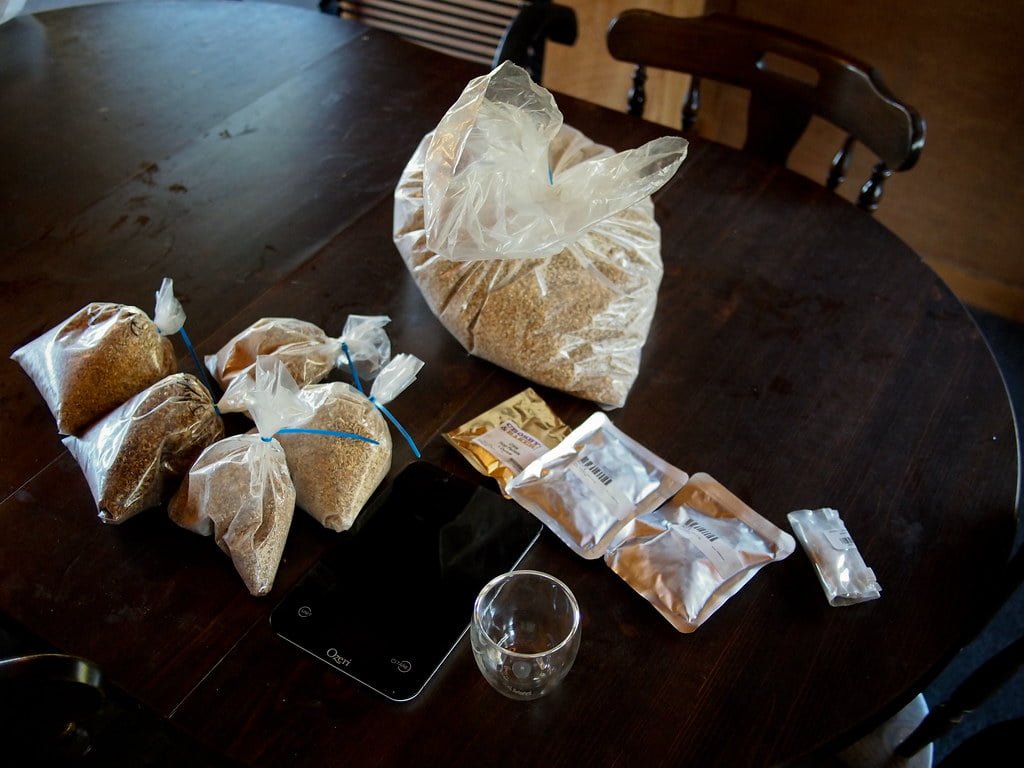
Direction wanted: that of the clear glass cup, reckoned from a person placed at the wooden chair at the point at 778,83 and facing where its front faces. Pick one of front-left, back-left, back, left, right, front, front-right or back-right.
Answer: front-left

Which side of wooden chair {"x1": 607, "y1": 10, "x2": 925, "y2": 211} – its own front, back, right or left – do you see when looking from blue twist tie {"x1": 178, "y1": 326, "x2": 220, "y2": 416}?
front

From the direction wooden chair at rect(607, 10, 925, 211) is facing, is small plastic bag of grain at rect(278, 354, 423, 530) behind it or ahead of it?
ahead

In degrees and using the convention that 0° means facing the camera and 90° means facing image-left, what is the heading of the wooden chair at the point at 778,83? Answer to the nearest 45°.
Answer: approximately 45°

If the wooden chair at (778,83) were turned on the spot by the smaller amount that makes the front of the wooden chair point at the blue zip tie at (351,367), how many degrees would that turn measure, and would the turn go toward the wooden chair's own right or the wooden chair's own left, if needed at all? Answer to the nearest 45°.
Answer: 0° — it already faces it

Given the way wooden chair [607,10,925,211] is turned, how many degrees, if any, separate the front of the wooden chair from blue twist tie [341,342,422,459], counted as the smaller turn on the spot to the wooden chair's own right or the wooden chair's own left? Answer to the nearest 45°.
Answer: approximately 45° to the wooden chair's own left

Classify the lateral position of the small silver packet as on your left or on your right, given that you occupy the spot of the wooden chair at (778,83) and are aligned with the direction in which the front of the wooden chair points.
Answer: on your left

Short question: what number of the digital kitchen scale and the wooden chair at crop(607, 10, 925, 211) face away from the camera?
0

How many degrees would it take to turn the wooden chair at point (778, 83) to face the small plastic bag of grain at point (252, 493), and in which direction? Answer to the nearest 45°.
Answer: approximately 45° to its left

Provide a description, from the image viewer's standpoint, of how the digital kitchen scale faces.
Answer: facing the viewer and to the left of the viewer

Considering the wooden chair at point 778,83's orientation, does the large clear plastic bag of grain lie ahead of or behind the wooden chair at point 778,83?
ahead

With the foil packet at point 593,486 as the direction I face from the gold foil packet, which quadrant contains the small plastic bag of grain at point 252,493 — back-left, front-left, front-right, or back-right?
back-right
